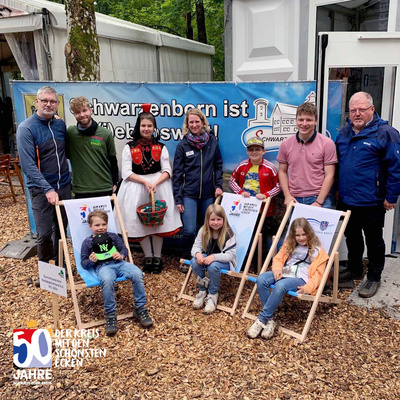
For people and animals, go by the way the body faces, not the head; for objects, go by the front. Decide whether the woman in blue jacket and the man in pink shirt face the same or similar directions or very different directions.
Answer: same or similar directions

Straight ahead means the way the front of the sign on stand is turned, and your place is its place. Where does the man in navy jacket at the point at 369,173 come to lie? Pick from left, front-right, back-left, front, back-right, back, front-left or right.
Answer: back-left

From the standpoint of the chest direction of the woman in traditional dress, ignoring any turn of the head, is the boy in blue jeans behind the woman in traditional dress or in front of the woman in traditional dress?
in front

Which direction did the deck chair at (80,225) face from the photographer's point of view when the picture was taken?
facing the viewer and to the right of the viewer

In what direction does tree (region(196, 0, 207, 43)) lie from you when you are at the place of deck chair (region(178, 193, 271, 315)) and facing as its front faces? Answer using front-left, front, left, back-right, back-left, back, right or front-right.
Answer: back-right

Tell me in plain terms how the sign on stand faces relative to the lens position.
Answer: facing the viewer and to the left of the viewer

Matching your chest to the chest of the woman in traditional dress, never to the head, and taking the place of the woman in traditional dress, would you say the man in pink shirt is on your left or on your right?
on your left

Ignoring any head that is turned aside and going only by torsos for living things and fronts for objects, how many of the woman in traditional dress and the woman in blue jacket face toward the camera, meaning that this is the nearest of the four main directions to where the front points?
2

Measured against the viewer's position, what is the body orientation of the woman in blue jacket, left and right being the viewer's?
facing the viewer

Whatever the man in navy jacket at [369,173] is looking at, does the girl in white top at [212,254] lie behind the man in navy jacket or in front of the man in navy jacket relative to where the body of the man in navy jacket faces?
in front
